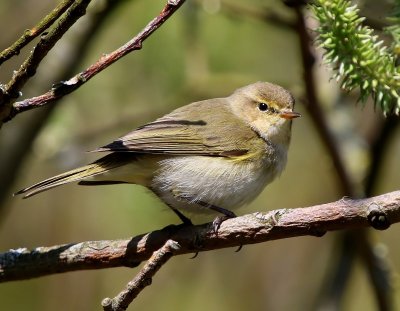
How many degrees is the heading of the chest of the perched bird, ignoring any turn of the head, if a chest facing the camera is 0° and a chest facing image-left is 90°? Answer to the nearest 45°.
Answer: approximately 270°

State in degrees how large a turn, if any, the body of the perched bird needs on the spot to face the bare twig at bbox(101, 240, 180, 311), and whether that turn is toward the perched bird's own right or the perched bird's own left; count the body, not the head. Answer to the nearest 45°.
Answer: approximately 90° to the perched bird's own right

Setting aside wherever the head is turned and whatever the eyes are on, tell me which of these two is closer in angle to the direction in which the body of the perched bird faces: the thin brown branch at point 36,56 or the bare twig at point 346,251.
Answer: the bare twig
